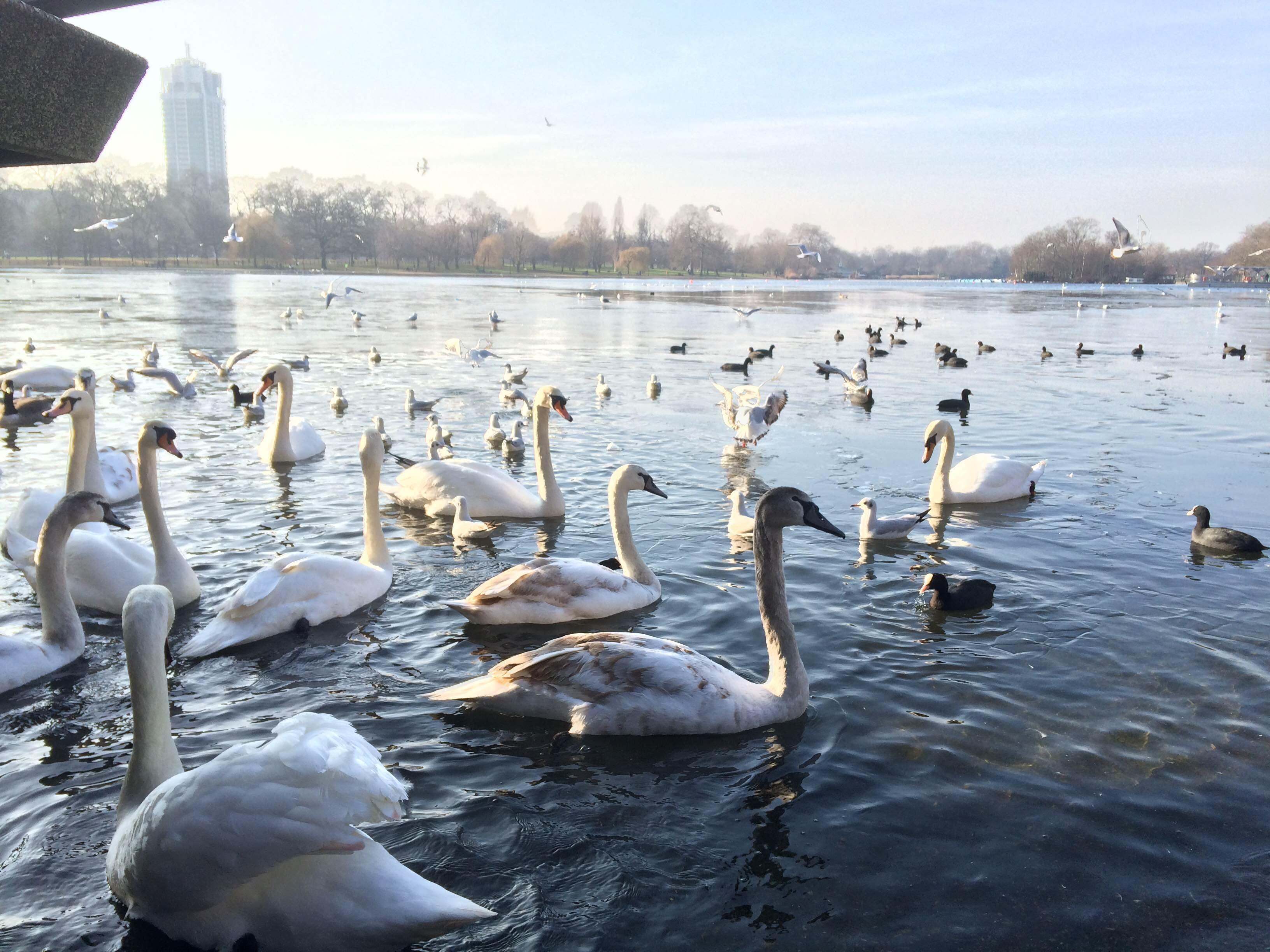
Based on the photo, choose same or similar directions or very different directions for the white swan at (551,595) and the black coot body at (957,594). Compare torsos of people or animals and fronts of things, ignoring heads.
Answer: very different directions

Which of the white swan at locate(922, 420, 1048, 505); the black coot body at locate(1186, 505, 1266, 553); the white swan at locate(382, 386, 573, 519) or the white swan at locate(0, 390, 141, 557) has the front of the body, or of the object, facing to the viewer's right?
the white swan at locate(382, 386, 573, 519)

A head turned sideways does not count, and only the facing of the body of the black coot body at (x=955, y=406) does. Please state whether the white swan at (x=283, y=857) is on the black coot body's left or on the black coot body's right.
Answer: on the black coot body's right

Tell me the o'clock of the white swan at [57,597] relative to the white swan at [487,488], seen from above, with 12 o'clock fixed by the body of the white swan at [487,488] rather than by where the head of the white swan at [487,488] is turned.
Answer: the white swan at [57,597] is roughly at 4 o'clock from the white swan at [487,488].

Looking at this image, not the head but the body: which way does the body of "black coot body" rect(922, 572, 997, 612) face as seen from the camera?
to the viewer's left

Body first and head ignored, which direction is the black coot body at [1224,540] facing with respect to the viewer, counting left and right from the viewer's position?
facing to the left of the viewer

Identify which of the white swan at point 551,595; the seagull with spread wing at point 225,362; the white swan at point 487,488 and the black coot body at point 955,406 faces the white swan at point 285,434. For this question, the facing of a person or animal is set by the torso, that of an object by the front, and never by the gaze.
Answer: the seagull with spread wing

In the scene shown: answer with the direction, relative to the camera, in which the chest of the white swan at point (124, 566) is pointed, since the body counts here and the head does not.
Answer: to the viewer's right

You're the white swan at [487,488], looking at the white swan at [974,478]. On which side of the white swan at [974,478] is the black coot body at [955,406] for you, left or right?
left

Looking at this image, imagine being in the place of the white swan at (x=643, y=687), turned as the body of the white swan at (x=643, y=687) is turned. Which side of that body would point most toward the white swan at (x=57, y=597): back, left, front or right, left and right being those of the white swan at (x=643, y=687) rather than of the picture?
back
